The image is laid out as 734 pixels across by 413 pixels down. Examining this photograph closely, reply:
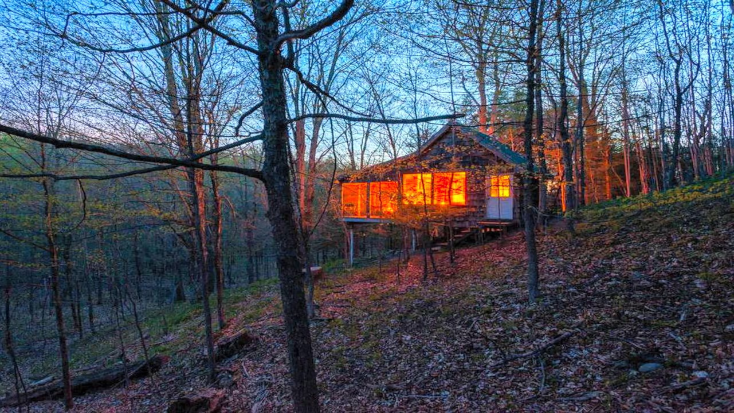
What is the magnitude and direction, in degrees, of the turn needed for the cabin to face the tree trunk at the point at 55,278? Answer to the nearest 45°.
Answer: approximately 45° to its right

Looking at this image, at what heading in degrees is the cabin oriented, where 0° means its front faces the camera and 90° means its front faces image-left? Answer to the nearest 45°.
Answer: approximately 0°
